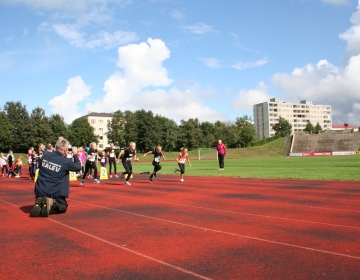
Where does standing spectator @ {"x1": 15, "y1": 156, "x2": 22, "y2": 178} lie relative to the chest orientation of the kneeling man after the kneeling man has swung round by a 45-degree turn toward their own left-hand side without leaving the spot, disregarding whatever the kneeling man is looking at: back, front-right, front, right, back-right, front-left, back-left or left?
front

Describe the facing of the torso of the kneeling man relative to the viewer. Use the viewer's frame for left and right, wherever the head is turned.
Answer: facing away from the viewer and to the right of the viewer
